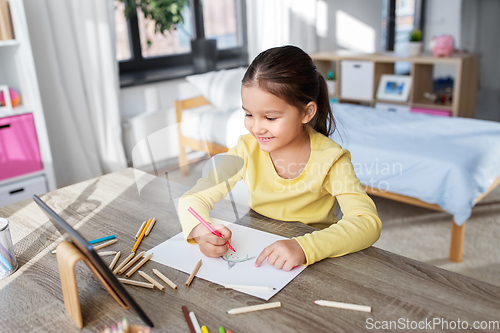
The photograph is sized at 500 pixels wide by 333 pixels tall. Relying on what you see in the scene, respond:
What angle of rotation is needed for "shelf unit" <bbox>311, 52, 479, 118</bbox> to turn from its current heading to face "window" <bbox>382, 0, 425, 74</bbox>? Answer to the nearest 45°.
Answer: approximately 135° to its right

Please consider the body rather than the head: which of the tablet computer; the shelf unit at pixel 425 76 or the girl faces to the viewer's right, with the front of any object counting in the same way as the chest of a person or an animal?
the tablet computer

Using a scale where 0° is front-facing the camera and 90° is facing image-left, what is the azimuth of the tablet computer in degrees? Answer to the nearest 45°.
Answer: approximately 270°

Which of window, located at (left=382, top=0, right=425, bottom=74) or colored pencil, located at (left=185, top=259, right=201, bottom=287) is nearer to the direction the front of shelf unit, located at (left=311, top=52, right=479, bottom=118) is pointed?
the colored pencil

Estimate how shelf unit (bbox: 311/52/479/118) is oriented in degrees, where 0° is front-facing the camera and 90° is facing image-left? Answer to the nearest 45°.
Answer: approximately 45°

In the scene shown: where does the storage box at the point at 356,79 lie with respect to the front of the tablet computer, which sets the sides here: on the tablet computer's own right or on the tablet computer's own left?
on the tablet computer's own left

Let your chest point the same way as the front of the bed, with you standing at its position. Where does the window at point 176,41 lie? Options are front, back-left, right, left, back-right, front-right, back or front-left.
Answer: back
